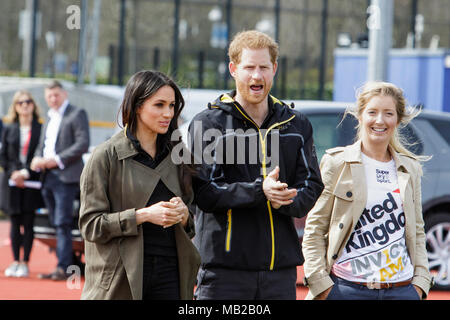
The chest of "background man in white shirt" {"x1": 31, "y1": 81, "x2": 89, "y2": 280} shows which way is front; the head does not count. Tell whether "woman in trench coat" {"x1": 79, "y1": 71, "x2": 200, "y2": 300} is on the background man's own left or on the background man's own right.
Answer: on the background man's own left

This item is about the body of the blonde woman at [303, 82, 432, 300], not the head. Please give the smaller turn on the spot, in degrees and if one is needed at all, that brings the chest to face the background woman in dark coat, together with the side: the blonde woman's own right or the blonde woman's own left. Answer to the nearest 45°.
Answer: approximately 135° to the blonde woman's own right

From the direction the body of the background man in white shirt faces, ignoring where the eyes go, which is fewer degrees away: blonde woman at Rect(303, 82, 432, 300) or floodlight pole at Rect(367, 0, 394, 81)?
the blonde woman

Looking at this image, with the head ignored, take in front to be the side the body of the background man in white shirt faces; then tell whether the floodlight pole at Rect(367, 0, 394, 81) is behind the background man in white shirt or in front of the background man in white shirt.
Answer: behind

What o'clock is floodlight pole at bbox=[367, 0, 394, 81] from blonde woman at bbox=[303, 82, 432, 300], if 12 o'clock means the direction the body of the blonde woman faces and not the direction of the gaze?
The floodlight pole is roughly at 6 o'clock from the blonde woman.

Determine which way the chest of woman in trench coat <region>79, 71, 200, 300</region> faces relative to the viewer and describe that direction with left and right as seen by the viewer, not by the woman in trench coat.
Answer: facing the viewer and to the right of the viewer

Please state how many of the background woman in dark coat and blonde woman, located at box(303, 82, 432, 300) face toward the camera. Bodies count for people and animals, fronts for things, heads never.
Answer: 2

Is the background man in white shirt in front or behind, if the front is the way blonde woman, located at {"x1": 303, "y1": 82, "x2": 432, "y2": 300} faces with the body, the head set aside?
behind

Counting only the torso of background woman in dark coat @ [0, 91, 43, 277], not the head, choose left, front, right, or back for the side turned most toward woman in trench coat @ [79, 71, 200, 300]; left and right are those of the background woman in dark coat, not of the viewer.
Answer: front
